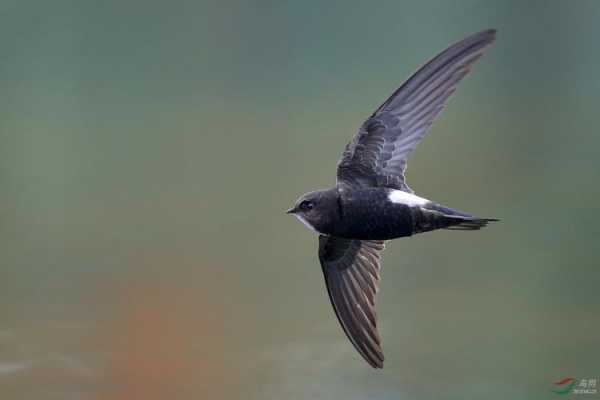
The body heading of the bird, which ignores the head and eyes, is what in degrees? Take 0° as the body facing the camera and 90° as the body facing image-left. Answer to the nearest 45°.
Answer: approximately 90°
